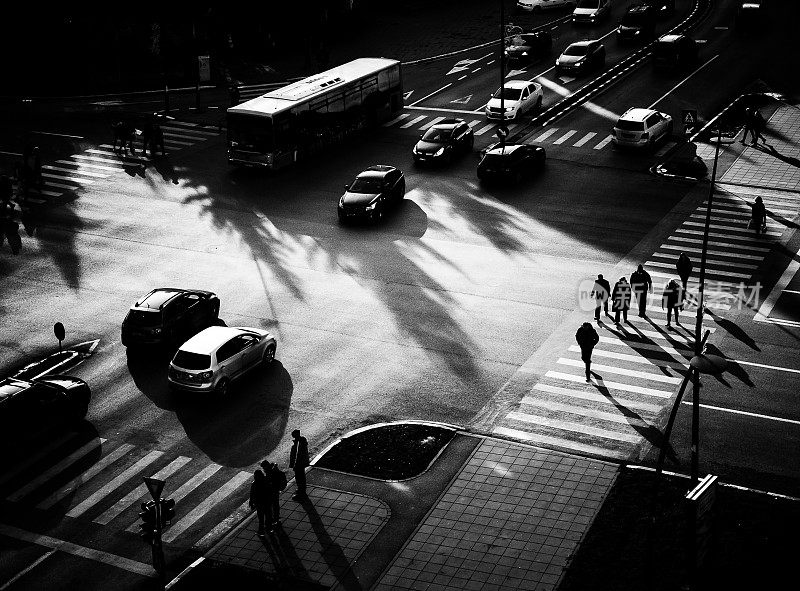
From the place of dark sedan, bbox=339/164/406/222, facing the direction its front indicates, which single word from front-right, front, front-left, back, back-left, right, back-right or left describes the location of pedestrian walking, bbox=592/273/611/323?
left

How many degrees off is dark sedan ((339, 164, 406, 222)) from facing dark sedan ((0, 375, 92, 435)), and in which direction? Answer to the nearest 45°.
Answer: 0° — it already faces it

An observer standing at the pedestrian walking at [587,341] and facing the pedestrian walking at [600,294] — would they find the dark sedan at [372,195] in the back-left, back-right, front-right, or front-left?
front-left

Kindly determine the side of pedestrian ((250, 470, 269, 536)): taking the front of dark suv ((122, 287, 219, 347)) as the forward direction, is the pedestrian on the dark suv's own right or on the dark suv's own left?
on the dark suv's own right

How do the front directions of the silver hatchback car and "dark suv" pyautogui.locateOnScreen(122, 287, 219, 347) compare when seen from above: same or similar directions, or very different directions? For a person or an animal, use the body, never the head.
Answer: same or similar directions

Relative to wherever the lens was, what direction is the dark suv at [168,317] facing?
facing away from the viewer and to the right of the viewer

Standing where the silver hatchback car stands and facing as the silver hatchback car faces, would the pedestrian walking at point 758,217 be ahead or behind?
ahead

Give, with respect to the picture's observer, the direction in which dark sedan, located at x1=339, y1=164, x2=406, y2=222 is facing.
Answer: facing the viewer and to the left of the viewer

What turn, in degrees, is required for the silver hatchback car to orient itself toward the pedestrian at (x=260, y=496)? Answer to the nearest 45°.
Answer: approximately 135° to its right

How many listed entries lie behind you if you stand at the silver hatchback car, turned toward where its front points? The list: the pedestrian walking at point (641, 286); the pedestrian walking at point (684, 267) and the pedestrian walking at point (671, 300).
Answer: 0

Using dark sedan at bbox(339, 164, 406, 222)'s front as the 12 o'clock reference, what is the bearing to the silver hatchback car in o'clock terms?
The silver hatchback car is roughly at 11 o'clock from the dark sedan.

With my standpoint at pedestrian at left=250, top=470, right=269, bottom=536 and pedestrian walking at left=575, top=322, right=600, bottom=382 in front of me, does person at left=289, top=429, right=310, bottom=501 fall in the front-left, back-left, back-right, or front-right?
front-left

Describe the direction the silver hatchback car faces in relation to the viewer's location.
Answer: facing away from the viewer and to the right of the viewer

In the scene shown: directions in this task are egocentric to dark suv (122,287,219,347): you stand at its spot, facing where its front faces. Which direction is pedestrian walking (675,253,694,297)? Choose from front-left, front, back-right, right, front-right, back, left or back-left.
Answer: front-right

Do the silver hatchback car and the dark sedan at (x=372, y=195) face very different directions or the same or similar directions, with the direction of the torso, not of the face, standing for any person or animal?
very different directions

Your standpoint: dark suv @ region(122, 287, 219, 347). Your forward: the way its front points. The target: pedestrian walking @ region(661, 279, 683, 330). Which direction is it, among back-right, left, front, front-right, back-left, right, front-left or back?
front-right

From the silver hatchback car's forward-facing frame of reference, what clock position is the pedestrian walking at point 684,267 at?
The pedestrian walking is roughly at 1 o'clock from the silver hatchback car.

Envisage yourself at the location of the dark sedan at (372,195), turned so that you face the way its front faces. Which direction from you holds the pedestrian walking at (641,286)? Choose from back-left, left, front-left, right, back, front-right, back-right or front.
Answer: left

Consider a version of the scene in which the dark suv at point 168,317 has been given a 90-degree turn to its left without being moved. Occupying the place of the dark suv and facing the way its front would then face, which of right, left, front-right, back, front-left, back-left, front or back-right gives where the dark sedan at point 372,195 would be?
right
